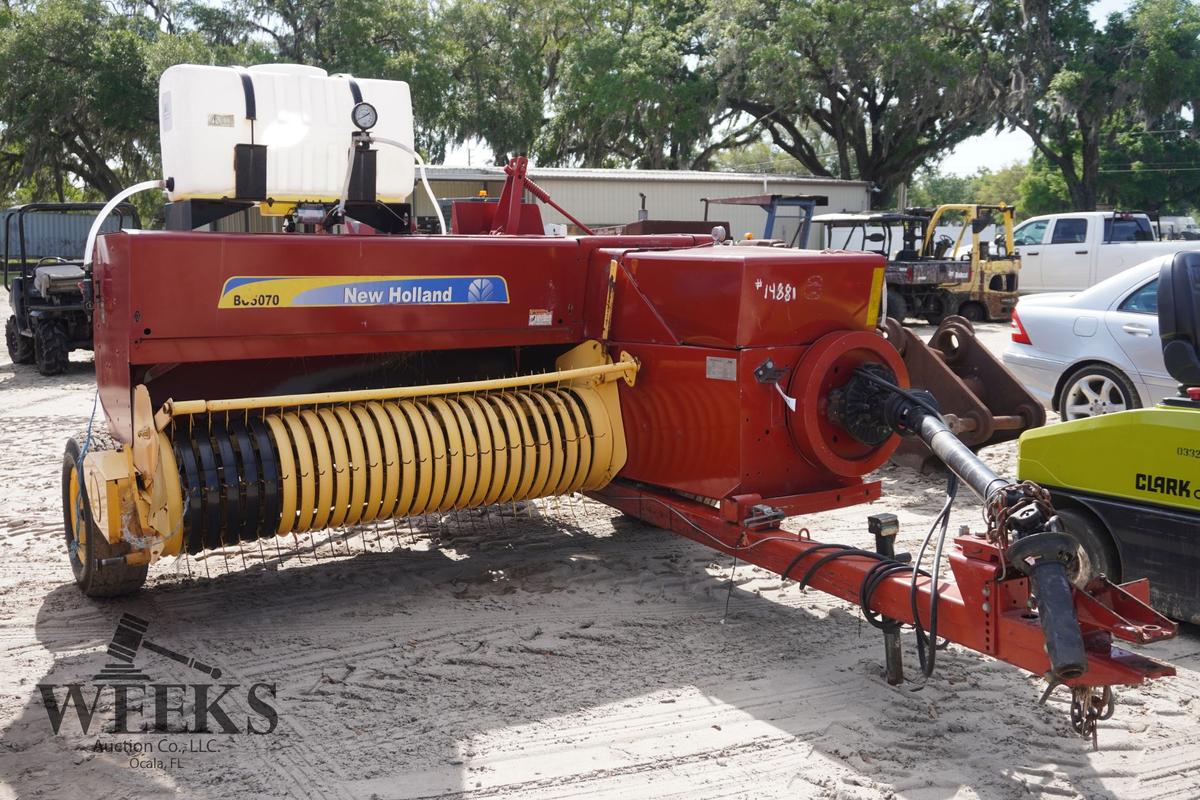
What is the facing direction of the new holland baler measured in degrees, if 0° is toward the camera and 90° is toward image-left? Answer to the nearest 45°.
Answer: approximately 315°

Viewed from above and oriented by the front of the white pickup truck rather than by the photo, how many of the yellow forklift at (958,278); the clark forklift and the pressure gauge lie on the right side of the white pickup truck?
0

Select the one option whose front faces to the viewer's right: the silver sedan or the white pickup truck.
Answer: the silver sedan

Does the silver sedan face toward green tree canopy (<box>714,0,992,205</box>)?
no

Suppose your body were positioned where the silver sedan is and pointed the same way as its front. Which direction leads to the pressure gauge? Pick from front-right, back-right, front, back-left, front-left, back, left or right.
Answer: back-right

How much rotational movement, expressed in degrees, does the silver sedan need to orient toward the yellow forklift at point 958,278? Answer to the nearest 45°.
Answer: approximately 90° to its left

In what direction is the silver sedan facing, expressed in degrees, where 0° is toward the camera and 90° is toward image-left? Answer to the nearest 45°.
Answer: approximately 270°

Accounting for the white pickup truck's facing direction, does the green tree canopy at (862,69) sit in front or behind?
in front

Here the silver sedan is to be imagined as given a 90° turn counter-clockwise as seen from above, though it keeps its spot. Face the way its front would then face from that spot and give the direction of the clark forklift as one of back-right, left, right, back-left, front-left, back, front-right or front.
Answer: back

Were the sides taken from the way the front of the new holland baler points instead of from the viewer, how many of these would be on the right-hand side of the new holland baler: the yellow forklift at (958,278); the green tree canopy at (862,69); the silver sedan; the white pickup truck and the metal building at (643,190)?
0

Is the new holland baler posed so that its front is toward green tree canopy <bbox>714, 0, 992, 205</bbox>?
no

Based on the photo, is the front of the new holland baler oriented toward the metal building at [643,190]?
no

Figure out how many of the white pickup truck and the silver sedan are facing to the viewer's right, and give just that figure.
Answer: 1

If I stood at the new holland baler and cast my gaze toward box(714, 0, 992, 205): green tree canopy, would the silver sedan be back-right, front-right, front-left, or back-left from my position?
front-right
